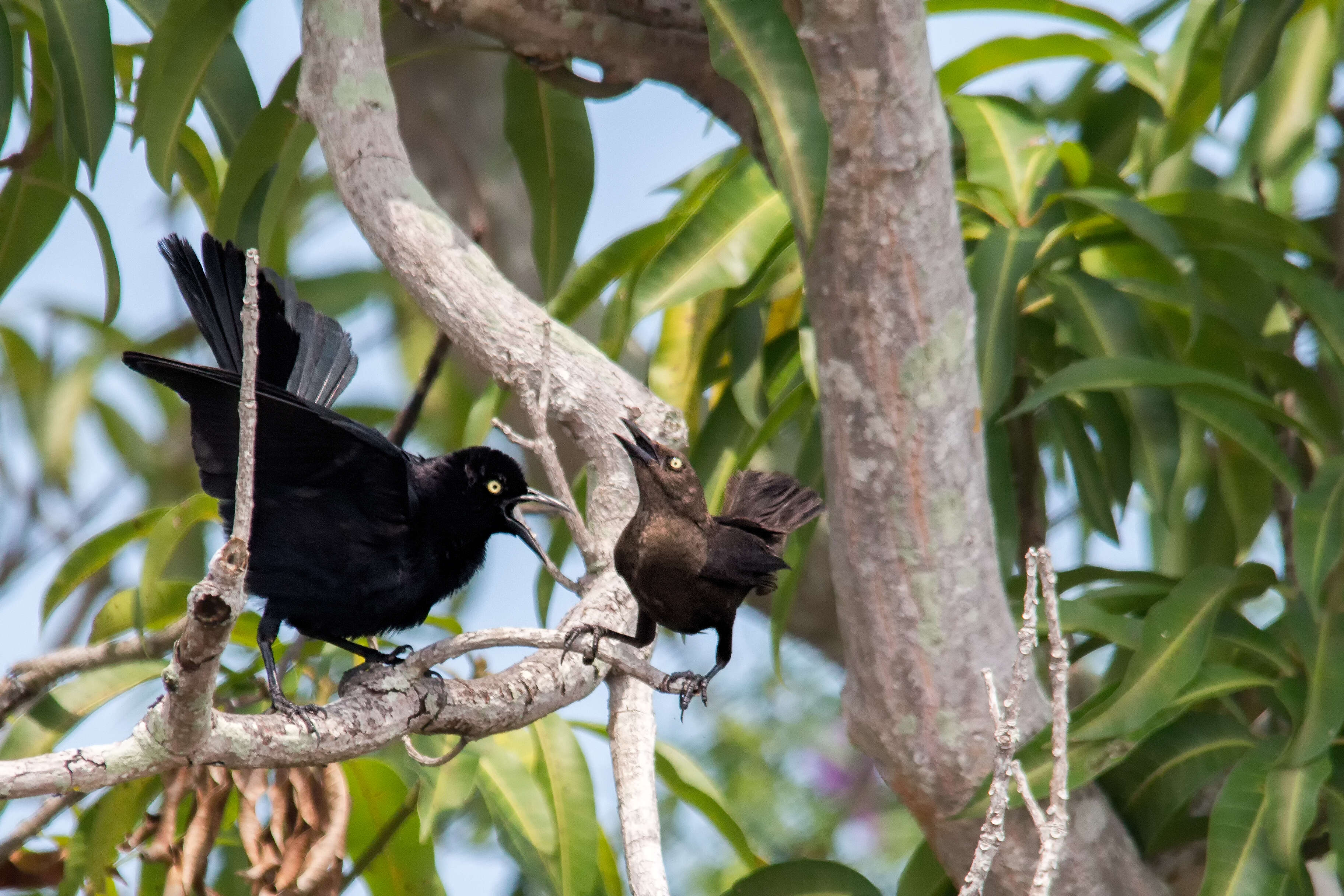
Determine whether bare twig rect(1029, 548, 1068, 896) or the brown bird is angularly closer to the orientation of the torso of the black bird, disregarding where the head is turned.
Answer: the brown bird

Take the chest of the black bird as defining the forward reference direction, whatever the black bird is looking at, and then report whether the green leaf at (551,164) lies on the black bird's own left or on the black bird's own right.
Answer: on the black bird's own left

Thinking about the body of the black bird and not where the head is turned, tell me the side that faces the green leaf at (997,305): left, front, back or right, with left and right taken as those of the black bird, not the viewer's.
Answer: front

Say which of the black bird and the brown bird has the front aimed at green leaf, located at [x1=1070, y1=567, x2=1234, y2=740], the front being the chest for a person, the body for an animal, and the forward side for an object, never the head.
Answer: the black bird

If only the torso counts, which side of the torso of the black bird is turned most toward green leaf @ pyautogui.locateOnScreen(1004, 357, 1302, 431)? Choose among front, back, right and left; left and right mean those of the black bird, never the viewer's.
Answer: front

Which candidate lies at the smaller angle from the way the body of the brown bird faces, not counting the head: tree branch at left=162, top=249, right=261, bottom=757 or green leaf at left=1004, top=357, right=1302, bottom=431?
the tree branch

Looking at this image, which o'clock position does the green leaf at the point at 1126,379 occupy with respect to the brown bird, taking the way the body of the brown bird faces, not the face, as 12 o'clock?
The green leaf is roughly at 7 o'clock from the brown bird.

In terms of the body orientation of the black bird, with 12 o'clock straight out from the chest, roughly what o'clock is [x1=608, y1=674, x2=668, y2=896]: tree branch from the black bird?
The tree branch is roughly at 1 o'clock from the black bird.

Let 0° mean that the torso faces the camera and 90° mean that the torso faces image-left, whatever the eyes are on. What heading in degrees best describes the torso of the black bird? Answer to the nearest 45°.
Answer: approximately 270°

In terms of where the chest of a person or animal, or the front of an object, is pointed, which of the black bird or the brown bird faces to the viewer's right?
the black bird

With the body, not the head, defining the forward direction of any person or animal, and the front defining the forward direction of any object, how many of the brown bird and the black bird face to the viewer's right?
1

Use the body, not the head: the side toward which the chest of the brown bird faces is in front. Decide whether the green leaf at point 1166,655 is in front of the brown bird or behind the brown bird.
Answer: behind

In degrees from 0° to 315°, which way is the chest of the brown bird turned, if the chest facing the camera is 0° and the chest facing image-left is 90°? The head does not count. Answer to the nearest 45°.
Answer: approximately 45°
